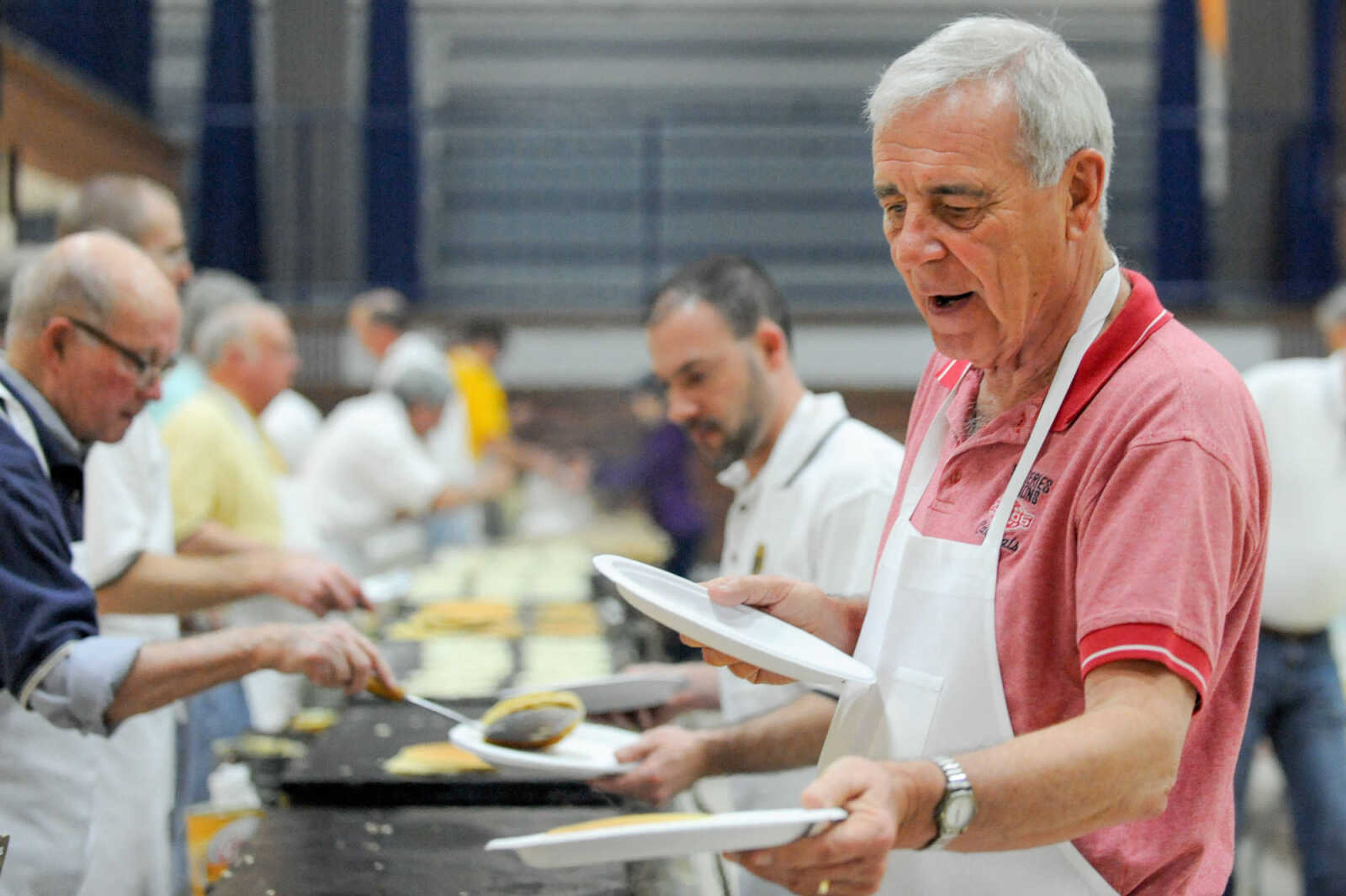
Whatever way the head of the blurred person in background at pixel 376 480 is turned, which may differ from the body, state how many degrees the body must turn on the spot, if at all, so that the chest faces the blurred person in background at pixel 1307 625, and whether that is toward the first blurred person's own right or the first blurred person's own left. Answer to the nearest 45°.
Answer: approximately 45° to the first blurred person's own right

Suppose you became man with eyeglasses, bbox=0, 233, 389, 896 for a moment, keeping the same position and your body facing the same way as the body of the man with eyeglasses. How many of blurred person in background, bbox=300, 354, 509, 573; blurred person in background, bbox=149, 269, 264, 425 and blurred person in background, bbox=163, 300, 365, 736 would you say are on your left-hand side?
3

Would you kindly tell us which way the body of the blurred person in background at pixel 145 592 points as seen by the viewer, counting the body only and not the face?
to the viewer's right

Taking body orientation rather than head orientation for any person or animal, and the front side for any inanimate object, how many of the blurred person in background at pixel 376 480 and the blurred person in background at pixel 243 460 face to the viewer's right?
2

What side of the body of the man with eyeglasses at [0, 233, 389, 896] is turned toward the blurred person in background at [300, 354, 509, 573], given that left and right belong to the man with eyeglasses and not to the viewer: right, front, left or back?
left

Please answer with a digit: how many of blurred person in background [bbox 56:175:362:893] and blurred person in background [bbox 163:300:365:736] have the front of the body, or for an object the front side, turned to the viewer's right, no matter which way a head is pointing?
2

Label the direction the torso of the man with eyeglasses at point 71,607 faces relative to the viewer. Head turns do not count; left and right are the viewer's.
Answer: facing to the right of the viewer

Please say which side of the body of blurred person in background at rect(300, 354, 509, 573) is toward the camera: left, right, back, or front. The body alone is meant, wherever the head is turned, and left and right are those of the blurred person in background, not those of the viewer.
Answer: right

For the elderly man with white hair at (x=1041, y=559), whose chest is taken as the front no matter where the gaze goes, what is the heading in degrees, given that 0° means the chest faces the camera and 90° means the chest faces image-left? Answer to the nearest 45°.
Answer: approximately 45°

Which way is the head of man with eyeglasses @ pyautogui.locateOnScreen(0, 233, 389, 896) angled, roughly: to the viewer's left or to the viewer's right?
to the viewer's right

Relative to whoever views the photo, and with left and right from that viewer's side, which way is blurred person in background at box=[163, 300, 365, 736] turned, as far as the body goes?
facing to the right of the viewer

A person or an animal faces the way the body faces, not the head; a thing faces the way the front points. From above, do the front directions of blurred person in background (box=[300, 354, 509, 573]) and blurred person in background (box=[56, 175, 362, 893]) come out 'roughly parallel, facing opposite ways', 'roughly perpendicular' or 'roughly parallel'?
roughly parallel

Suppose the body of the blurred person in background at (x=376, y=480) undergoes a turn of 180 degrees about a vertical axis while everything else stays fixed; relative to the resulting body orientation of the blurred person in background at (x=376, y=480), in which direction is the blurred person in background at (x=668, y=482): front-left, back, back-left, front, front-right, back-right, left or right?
back-right
